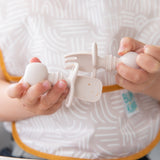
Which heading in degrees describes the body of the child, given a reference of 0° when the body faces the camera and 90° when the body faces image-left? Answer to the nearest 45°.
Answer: approximately 0°
